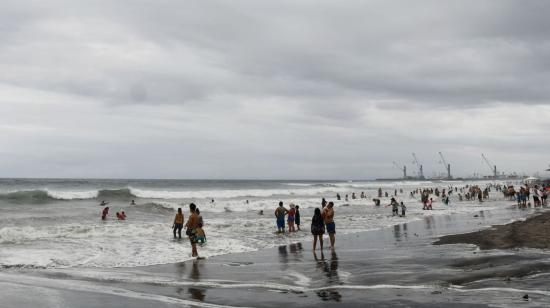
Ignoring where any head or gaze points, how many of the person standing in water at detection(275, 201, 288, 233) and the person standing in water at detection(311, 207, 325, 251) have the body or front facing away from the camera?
2

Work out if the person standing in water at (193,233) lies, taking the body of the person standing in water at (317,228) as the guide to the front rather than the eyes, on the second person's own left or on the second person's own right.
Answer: on the second person's own left

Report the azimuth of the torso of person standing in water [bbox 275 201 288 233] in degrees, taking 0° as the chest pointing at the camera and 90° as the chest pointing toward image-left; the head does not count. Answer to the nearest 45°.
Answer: approximately 180°

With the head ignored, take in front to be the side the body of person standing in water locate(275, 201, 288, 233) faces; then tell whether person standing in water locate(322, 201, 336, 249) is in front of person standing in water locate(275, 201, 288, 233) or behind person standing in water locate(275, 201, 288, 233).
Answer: behind

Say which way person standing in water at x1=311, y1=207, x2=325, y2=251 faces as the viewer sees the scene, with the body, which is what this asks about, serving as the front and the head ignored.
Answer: away from the camera

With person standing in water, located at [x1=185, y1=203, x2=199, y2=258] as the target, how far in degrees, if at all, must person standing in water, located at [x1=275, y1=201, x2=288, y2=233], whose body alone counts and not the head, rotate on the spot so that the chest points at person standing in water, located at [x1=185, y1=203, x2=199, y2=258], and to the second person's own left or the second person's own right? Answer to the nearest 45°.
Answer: approximately 180°

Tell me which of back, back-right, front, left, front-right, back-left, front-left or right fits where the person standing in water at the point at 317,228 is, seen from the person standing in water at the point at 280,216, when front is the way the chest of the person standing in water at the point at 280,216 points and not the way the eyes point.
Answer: back
